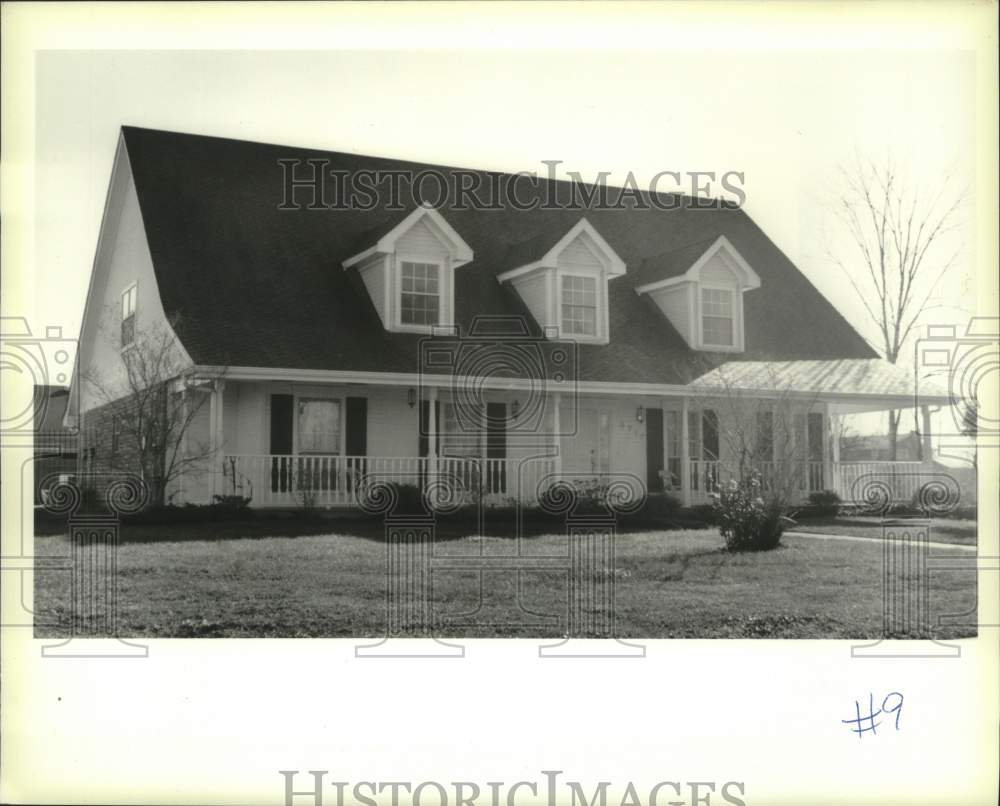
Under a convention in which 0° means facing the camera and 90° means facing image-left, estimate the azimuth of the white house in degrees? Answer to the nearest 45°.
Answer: approximately 315°

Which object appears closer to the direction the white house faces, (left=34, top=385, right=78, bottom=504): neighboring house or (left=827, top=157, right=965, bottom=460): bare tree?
the bare tree
